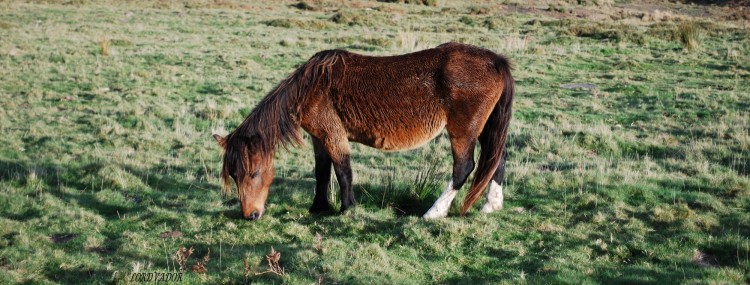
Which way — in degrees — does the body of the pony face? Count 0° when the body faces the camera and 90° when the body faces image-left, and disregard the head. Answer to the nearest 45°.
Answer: approximately 90°

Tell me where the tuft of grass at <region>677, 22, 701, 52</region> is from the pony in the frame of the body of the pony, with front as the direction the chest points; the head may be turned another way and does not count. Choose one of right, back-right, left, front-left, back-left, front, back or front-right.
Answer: back-right

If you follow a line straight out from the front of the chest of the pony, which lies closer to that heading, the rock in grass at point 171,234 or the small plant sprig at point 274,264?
the rock in grass

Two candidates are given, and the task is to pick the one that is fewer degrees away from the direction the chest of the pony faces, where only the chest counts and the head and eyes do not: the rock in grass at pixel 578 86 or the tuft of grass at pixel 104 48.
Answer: the tuft of grass

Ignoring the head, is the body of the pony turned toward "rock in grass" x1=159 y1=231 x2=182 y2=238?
yes

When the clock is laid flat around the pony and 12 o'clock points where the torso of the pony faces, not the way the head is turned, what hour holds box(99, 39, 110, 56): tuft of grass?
The tuft of grass is roughly at 2 o'clock from the pony.

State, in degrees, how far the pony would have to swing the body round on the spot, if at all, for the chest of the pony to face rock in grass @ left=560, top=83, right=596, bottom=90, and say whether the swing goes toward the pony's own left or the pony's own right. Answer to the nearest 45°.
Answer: approximately 135° to the pony's own right

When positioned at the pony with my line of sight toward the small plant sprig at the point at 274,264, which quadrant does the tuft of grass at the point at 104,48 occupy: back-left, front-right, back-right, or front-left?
back-right

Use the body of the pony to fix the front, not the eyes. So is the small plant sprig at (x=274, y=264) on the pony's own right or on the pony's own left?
on the pony's own left
